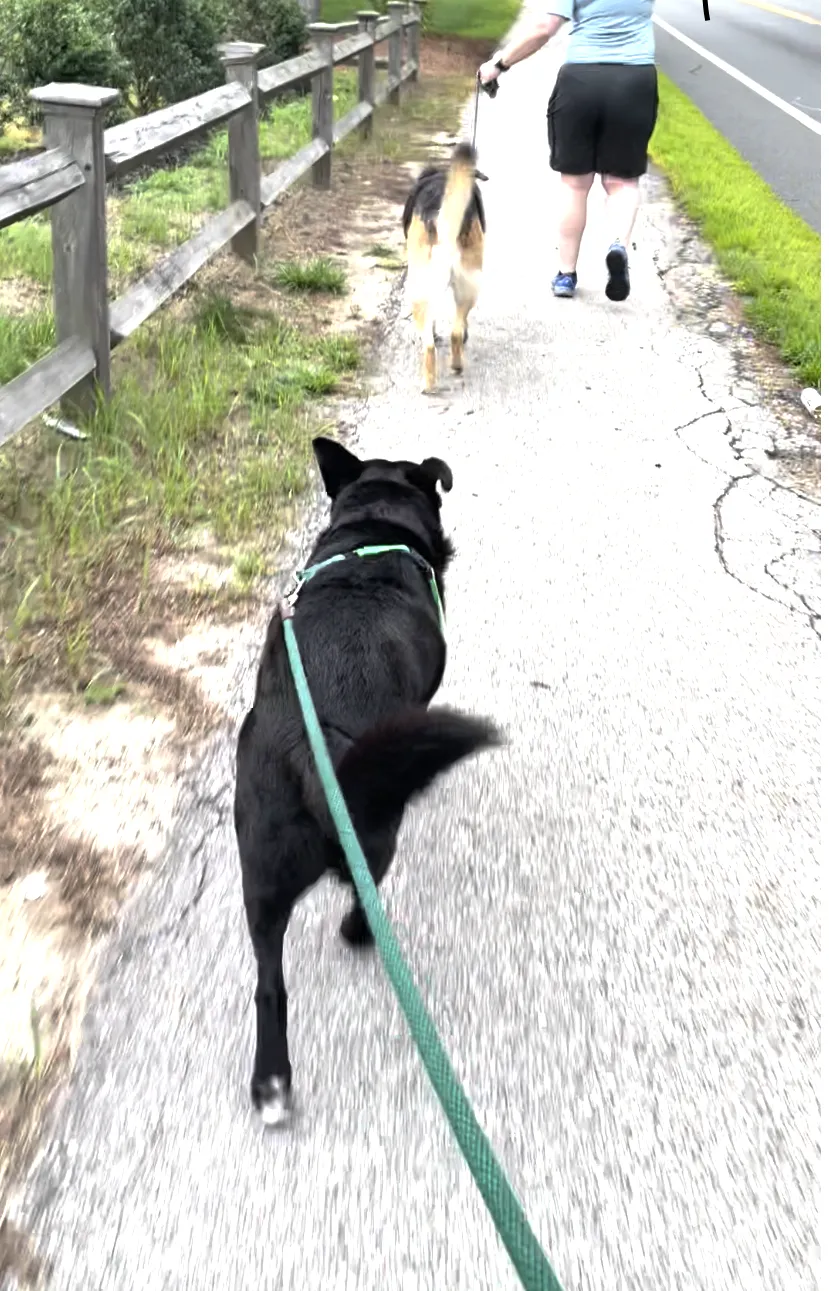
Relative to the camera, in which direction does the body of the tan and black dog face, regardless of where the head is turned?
away from the camera

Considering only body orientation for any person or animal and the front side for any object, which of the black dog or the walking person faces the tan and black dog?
the black dog

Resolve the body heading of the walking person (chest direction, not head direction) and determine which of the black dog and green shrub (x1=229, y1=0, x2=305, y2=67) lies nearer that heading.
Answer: the green shrub

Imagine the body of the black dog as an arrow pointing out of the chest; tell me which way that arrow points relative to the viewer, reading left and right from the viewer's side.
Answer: facing away from the viewer

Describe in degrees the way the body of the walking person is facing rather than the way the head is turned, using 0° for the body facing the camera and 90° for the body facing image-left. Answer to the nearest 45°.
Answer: approximately 180°

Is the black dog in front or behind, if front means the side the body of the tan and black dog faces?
behind

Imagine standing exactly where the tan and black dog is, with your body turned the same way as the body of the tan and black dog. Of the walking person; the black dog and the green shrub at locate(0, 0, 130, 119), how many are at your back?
1

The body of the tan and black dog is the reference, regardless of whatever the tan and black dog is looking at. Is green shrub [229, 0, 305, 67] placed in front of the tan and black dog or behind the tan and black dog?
in front

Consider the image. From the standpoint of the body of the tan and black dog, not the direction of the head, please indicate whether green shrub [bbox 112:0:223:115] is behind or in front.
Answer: in front
